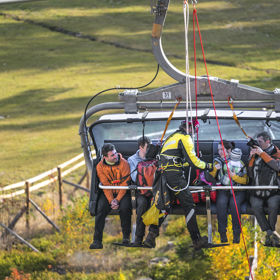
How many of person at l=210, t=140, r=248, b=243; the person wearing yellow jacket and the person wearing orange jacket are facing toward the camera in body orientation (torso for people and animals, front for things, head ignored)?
2

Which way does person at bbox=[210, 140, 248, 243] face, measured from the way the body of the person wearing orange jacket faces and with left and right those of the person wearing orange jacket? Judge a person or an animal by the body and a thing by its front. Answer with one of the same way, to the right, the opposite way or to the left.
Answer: the same way

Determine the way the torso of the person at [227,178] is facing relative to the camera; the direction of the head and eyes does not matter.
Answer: toward the camera

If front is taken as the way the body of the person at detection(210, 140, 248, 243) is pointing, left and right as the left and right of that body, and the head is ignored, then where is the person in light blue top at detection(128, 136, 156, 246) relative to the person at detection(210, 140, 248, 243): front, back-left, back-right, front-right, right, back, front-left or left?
right

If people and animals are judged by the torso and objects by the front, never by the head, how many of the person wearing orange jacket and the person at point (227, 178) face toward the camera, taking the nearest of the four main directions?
2

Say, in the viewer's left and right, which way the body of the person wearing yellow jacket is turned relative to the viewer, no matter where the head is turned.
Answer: facing away from the viewer and to the right of the viewer

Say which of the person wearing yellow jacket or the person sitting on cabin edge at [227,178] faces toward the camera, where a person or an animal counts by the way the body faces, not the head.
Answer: the person sitting on cabin edge

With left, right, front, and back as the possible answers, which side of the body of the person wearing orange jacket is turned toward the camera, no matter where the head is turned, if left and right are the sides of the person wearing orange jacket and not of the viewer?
front

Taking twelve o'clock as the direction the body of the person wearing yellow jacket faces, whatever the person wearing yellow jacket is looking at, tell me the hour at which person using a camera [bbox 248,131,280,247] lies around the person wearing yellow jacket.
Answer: The person using a camera is roughly at 1 o'clock from the person wearing yellow jacket.

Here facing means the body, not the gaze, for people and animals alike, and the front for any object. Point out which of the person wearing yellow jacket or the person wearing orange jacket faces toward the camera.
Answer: the person wearing orange jacket

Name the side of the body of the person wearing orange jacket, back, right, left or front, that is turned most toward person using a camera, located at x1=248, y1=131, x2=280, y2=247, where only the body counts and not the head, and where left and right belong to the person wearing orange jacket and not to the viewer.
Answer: left

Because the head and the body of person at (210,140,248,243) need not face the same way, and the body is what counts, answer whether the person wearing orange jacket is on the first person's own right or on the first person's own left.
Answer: on the first person's own right
